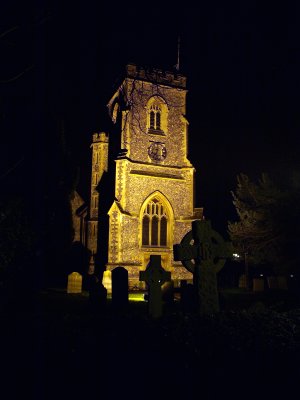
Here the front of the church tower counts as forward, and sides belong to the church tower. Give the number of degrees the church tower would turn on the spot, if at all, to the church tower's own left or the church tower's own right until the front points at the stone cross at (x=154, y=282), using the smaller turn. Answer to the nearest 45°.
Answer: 0° — it already faces it

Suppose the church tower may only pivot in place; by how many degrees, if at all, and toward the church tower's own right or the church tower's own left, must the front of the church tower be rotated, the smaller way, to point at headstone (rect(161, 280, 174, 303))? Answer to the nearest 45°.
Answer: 0° — it already faces it

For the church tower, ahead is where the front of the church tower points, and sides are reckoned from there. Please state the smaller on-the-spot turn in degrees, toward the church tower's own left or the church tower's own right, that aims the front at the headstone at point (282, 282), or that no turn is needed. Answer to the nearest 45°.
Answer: approximately 45° to the church tower's own left

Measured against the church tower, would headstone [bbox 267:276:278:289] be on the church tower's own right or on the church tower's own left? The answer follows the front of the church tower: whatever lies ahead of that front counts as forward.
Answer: on the church tower's own left

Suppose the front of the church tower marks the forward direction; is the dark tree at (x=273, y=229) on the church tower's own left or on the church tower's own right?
on the church tower's own left

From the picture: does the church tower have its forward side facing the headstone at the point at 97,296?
yes

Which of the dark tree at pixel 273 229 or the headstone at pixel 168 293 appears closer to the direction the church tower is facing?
the headstone

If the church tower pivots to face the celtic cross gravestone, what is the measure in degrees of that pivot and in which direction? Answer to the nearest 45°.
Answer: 0° — it already faces it

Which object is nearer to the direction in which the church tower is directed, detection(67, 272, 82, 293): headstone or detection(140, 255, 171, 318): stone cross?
the stone cross

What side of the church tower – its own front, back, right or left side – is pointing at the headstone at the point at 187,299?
front

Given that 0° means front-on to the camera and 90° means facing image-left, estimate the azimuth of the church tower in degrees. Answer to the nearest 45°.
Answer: approximately 0°
